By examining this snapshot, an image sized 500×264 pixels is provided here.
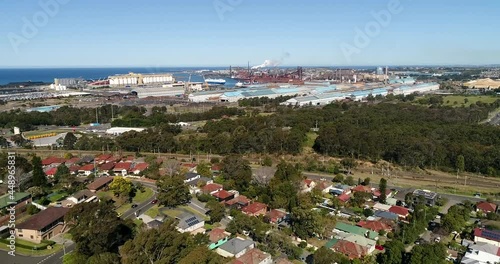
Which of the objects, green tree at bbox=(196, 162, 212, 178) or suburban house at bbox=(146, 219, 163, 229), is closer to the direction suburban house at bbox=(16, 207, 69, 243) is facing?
the suburban house

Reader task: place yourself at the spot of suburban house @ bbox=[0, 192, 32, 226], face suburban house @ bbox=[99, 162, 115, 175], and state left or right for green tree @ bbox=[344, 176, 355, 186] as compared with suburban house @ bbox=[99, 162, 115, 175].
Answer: right

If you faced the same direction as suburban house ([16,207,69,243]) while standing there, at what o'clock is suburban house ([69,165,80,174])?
suburban house ([69,165,80,174]) is roughly at 8 o'clock from suburban house ([16,207,69,243]).

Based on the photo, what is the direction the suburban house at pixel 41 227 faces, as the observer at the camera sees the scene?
facing the viewer and to the right of the viewer

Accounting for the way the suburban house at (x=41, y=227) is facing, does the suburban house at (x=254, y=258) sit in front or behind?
in front

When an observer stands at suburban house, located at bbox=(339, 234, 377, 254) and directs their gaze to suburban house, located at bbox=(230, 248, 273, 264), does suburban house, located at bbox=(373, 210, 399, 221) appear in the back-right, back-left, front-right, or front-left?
back-right
